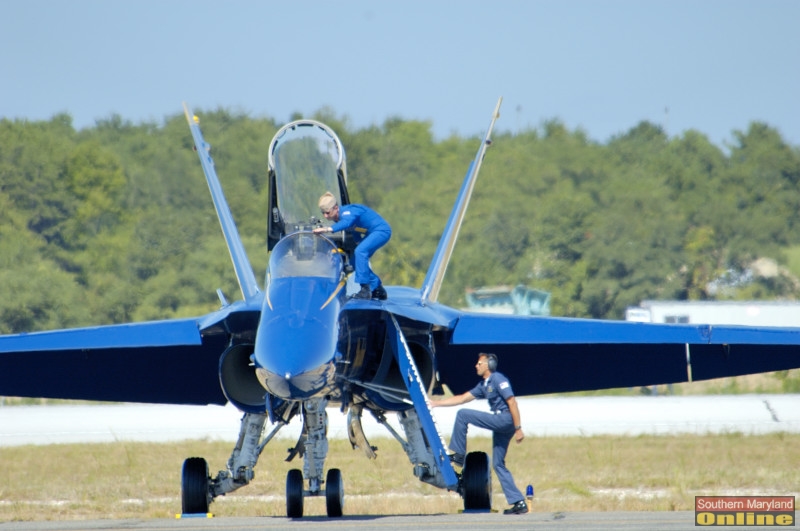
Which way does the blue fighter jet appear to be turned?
toward the camera

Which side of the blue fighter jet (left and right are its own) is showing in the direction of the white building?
back

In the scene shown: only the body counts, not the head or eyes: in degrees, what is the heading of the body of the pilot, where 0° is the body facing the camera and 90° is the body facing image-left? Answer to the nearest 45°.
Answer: approximately 90°

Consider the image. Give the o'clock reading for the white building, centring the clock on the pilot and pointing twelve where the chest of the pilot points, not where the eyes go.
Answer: The white building is roughly at 4 o'clock from the pilot.
